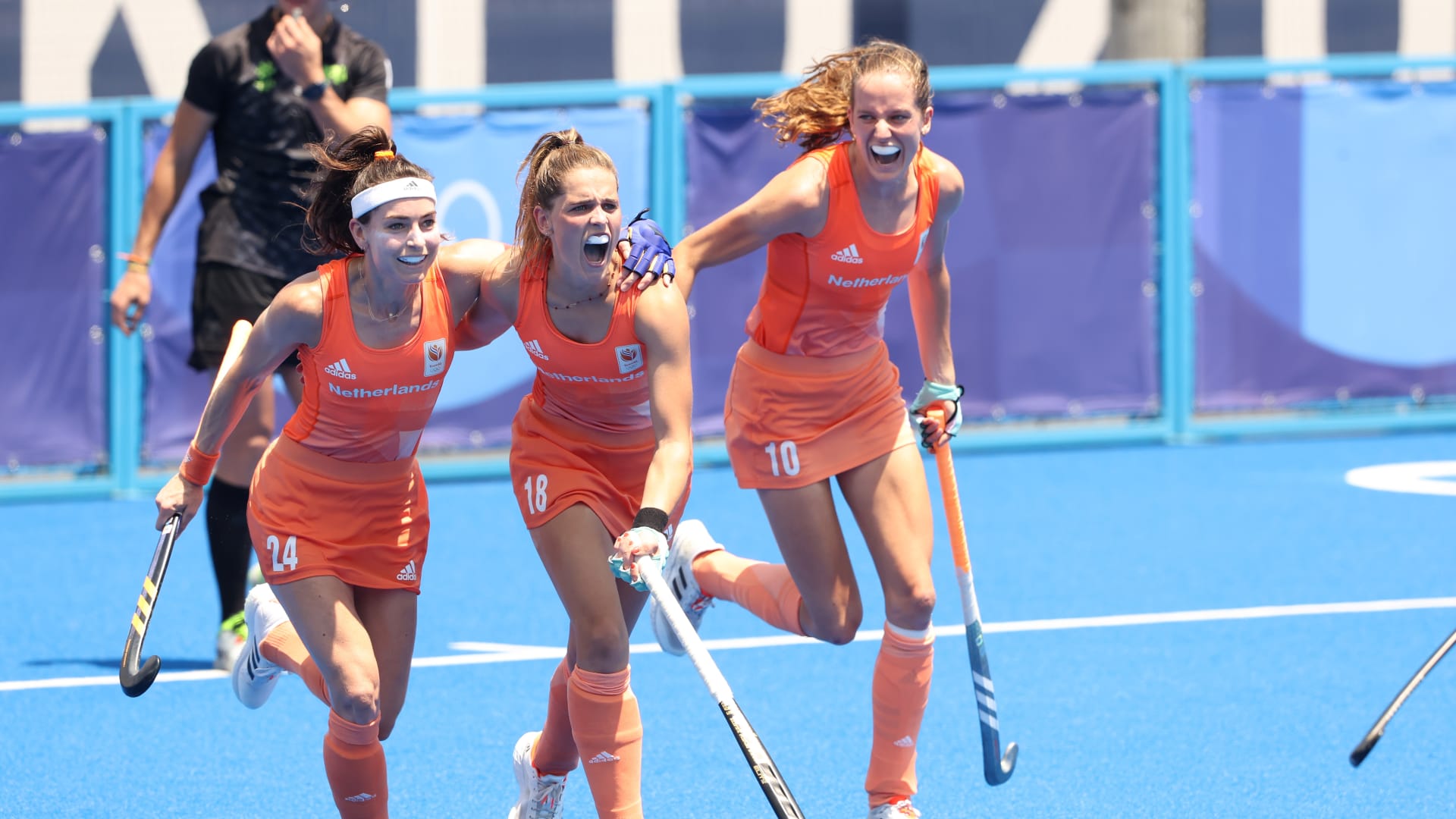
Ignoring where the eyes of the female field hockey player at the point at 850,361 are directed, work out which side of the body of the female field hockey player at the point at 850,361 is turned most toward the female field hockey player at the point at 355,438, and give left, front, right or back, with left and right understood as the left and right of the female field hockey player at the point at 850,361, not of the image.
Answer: right

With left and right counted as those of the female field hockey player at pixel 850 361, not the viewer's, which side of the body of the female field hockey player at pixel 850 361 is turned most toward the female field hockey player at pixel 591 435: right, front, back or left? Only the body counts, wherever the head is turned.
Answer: right

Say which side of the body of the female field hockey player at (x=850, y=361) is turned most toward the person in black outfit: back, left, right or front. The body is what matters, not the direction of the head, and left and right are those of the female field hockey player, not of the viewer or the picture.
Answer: back

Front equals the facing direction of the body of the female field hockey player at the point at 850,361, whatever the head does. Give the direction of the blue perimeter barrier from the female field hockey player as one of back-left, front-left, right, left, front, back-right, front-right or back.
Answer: back-left

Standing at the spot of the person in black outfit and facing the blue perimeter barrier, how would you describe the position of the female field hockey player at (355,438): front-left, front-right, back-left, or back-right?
back-right

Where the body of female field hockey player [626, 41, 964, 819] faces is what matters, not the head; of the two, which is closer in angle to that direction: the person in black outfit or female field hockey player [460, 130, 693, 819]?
the female field hockey player

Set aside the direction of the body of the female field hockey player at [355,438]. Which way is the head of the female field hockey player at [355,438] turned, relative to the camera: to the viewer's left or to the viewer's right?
to the viewer's right

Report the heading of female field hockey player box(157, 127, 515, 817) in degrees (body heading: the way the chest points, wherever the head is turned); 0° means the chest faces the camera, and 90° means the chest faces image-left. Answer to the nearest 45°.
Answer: approximately 315°

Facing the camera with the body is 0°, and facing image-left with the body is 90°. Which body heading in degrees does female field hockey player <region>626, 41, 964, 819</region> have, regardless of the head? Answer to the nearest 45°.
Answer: approximately 315°

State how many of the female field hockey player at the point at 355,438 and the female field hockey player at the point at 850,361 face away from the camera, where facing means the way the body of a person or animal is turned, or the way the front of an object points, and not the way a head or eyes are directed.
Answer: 0
